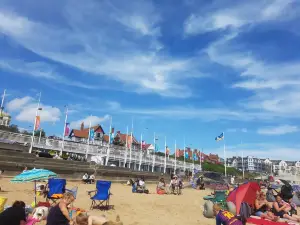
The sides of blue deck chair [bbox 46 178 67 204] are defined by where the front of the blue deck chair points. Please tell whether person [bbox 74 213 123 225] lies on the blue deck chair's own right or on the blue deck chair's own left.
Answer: on the blue deck chair's own left

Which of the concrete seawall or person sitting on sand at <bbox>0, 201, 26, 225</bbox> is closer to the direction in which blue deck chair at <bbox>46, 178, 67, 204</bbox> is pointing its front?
the person sitting on sand

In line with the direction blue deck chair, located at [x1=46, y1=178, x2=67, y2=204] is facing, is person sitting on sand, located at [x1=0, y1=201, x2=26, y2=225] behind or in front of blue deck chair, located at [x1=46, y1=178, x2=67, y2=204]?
in front

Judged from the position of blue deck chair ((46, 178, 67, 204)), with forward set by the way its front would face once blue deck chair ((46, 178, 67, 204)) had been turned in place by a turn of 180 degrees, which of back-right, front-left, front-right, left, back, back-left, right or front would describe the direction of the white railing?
front-left

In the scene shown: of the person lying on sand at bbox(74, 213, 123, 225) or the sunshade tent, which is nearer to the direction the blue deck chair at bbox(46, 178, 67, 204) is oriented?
the person lying on sand

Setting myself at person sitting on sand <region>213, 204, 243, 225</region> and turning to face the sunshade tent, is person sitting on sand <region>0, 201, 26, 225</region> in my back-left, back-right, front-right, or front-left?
back-left

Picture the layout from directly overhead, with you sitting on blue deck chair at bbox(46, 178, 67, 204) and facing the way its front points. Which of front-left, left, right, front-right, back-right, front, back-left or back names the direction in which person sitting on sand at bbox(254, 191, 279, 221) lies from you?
left

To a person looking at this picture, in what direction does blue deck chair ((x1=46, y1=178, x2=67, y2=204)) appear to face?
facing the viewer and to the left of the viewer

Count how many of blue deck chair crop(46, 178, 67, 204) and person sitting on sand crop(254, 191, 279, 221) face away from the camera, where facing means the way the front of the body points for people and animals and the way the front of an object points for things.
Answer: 0

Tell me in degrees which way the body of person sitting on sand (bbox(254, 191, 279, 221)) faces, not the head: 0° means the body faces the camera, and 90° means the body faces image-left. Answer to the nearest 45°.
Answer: approximately 315°

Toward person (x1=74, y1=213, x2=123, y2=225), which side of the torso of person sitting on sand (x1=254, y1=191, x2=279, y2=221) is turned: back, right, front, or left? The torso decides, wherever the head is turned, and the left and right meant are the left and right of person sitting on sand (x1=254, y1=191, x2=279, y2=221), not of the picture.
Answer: right

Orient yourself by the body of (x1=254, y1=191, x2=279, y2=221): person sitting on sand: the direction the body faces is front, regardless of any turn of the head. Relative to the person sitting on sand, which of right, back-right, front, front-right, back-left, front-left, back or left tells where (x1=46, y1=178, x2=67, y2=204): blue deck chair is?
back-right

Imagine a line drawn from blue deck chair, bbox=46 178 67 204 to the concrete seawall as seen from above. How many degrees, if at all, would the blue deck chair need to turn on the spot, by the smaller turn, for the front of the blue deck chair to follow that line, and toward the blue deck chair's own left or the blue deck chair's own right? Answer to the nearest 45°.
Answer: approximately 135° to the blue deck chair's own right
